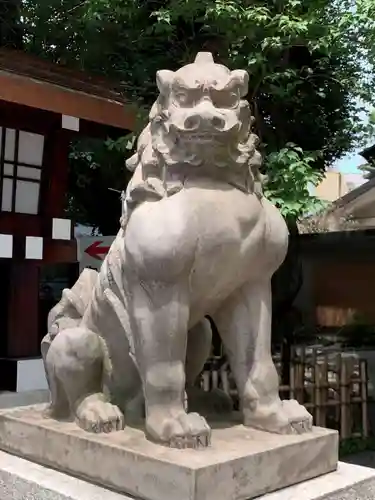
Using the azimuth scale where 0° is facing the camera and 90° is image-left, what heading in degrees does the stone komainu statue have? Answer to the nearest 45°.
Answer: approximately 315°

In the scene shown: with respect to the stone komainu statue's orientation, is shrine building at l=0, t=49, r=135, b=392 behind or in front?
behind
